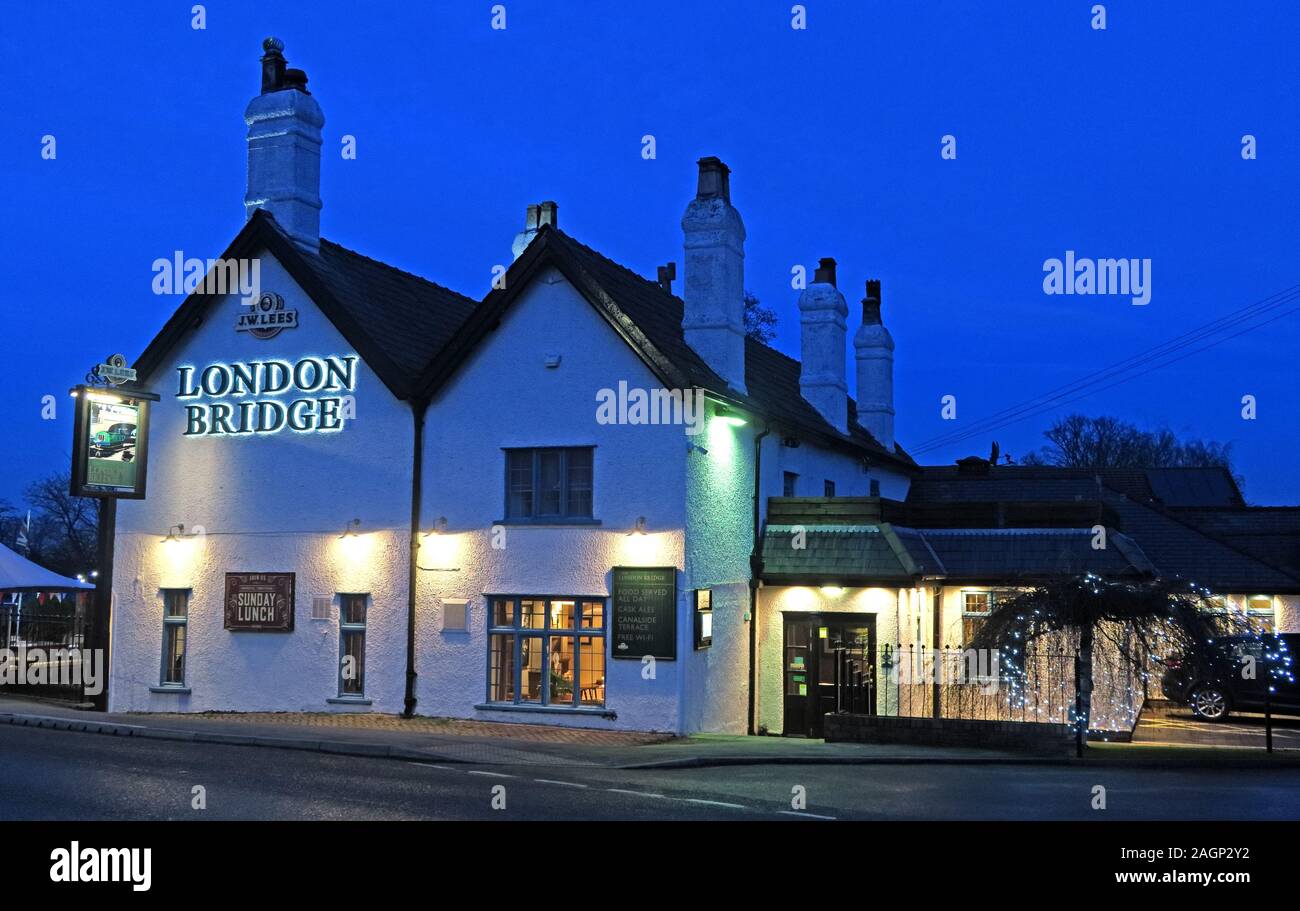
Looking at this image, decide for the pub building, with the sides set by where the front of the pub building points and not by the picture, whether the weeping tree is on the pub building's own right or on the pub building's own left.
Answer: on the pub building's own left

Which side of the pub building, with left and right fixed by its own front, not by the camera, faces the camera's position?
front

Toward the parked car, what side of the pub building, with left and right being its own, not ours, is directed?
left

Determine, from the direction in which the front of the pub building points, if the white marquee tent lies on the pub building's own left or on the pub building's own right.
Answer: on the pub building's own right
